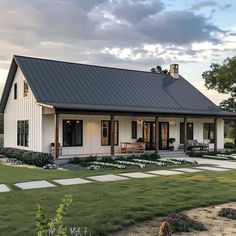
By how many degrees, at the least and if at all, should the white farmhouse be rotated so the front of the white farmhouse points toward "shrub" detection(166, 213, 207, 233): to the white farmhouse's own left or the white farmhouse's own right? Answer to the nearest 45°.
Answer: approximately 45° to the white farmhouse's own right

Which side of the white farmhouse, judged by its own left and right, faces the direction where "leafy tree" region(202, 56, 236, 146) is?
left

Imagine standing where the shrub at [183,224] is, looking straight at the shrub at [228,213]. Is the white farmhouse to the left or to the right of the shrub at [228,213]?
left

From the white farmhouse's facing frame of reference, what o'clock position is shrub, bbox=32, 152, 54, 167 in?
The shrub is roughly at 2 o'clock from the white farmhouse.

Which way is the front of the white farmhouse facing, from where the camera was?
facing the viewer and to the right of the viewer

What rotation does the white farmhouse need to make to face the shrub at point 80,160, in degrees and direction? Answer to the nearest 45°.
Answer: approximately 45° to its right
